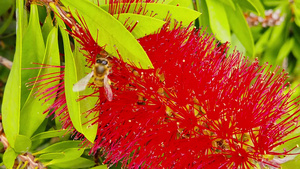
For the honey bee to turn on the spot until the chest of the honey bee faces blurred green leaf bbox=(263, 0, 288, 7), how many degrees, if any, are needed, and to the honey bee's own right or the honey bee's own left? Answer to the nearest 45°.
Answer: approximately 45° to the honey bee's own right

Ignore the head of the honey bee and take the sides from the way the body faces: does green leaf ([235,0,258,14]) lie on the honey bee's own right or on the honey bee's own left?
on the honey bee's own right

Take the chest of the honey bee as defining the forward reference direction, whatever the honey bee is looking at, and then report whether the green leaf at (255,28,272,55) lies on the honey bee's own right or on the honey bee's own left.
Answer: on the honey bee's own right

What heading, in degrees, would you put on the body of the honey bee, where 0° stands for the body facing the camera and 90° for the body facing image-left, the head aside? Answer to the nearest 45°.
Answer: approximately 180°

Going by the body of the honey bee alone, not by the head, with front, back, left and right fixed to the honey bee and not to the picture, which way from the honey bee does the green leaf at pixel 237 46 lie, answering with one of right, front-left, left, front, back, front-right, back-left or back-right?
front-right
